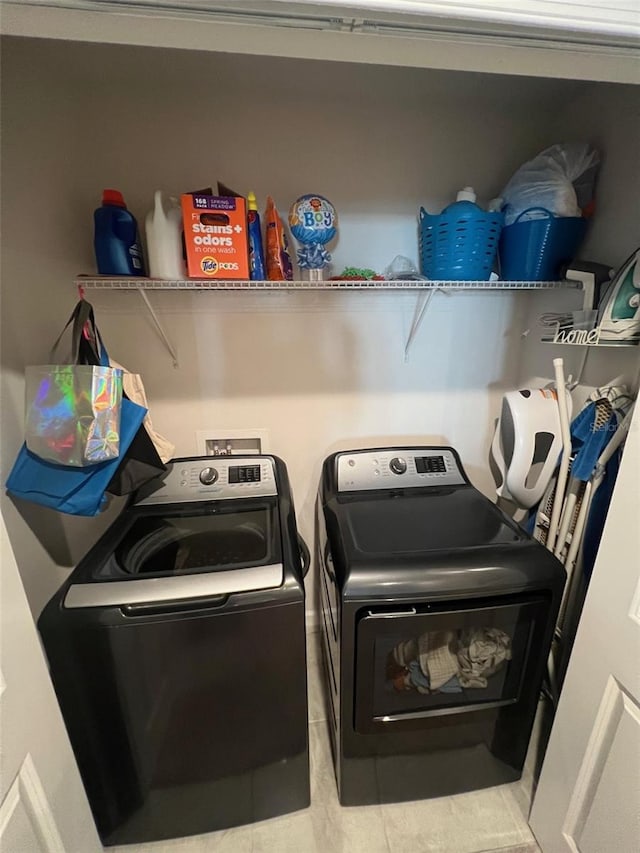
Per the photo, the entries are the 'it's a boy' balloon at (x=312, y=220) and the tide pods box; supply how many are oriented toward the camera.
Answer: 2

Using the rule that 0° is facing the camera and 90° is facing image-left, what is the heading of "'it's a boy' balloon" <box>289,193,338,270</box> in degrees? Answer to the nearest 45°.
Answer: approximately 0°

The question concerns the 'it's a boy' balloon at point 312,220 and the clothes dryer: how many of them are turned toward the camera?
2

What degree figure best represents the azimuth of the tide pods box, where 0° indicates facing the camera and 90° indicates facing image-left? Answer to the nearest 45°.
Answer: approximately 0°

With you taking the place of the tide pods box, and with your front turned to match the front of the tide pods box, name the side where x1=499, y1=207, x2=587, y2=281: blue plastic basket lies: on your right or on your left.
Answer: on your left

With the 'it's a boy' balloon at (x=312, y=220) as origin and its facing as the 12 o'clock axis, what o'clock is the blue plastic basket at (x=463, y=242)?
The blue plastic basket is roughly at 9 o'clock from the 'it's a boy' balloon.

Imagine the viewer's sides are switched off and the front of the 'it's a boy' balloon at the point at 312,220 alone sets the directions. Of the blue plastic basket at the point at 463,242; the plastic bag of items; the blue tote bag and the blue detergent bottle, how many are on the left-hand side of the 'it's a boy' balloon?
2
